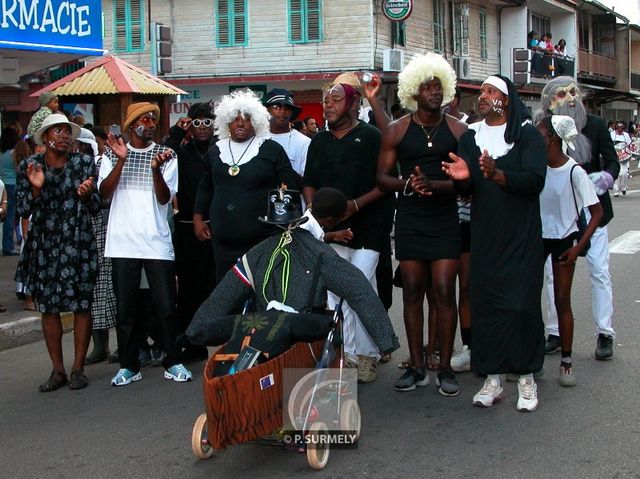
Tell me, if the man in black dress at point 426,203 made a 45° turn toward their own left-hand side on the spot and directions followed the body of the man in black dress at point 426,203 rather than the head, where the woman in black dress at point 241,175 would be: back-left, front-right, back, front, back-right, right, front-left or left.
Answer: back-right

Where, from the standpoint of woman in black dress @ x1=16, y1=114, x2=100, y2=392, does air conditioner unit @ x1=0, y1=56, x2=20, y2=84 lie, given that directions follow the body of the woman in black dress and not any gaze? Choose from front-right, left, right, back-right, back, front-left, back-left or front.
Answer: back

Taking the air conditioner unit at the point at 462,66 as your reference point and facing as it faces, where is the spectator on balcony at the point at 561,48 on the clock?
The spectator on balcony is roughly at 8 o'clock from the air conditioner unit.

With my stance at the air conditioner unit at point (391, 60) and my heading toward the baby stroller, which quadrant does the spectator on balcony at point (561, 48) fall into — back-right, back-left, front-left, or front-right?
back-left

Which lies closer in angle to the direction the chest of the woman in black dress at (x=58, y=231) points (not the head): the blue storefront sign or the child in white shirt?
the child in white shirt

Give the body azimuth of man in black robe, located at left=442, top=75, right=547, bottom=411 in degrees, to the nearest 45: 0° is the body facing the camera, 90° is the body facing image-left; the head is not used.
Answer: approximately 45°

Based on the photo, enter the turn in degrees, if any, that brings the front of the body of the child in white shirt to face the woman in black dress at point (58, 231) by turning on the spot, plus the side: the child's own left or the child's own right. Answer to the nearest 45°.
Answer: approximately 45° to the child's own right

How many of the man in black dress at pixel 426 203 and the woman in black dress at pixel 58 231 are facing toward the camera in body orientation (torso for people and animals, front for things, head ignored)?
2

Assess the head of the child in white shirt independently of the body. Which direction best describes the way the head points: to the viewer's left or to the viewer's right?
to the viewer's left

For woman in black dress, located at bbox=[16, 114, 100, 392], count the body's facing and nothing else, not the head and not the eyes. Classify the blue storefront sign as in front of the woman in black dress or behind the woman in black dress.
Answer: behind
